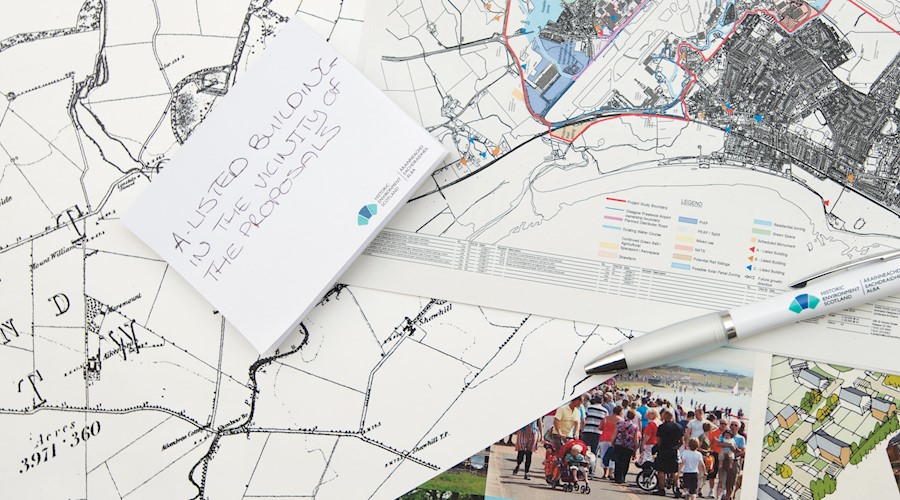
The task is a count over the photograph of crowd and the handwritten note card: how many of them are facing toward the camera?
2
